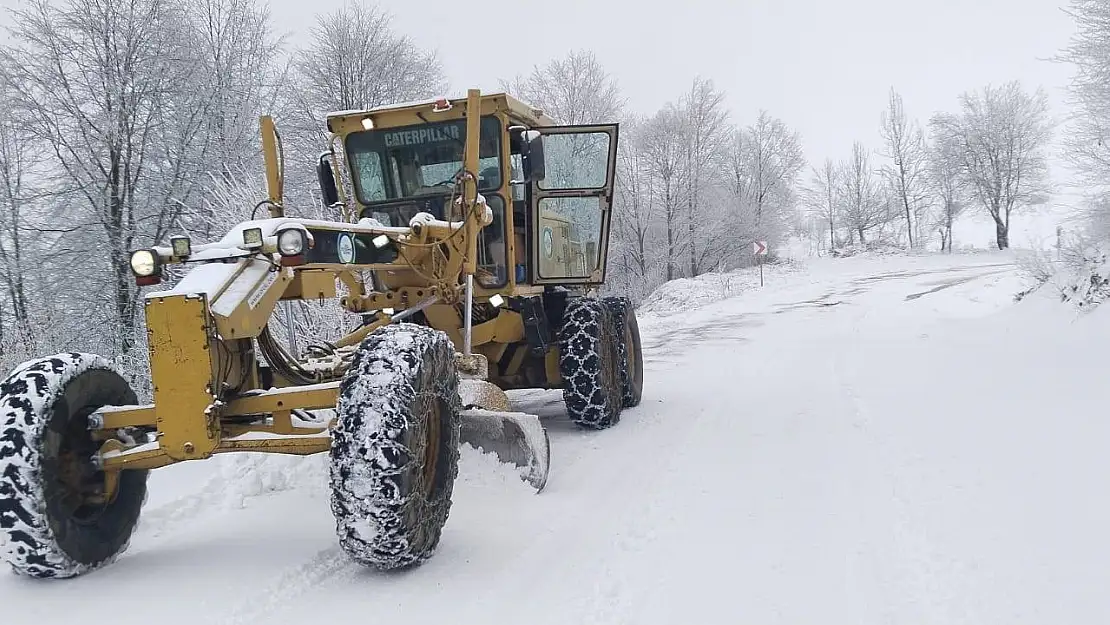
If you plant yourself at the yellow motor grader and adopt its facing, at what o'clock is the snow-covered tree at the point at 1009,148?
The snow-covered tree is roughly at 6 o'clock from the yellow motor grader.

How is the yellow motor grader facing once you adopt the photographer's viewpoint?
facing the viewer and to the left of the viewer

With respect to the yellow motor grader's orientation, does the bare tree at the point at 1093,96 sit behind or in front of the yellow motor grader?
behind

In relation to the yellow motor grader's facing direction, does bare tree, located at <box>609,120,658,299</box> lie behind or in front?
behind

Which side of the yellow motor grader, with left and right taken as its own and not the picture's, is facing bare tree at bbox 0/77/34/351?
right

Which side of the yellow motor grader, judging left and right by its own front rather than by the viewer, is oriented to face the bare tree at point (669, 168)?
back

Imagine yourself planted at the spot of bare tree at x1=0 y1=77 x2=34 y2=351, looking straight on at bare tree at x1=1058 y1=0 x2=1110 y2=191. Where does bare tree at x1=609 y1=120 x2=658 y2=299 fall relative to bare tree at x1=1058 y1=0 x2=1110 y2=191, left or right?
left

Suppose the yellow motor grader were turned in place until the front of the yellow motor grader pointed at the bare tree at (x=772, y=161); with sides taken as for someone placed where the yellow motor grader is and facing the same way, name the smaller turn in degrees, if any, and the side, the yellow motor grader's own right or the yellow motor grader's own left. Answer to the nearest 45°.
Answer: approximately 180°

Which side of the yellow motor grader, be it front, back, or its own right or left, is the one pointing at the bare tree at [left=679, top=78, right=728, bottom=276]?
back
